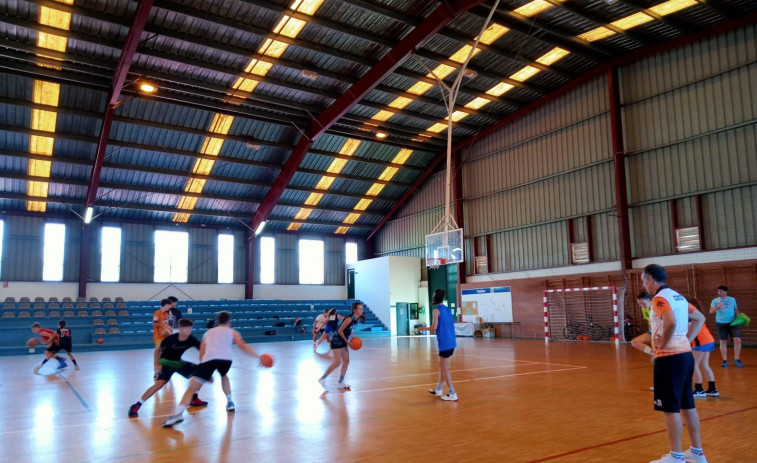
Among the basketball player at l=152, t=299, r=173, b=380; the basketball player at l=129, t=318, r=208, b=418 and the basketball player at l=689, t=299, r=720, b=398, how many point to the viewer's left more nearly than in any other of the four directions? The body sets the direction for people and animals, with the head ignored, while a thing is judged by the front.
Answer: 1

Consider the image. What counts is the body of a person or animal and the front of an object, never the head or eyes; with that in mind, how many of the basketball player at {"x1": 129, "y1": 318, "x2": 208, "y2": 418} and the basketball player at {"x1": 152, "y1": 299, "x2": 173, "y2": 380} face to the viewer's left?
0

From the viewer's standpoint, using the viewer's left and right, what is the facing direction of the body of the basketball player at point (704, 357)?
facing to the left of the viewer

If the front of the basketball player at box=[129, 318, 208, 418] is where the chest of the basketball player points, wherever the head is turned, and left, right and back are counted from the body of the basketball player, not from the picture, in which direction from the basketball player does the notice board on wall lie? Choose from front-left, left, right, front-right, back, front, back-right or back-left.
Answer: left

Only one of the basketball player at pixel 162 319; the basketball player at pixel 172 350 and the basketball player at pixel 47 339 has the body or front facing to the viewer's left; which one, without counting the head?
the basketball player at pixel 47 339

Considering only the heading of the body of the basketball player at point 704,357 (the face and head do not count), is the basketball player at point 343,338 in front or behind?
in front

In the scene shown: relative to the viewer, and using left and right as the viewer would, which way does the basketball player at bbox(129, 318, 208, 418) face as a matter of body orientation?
facing the viewer and to the right of the viewer

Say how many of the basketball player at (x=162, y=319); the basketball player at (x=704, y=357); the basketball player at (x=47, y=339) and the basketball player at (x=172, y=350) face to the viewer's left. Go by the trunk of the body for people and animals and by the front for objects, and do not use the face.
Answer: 2

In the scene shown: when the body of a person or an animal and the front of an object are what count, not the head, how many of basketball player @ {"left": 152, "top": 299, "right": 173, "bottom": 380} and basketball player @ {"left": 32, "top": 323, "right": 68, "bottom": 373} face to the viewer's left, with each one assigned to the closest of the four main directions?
1

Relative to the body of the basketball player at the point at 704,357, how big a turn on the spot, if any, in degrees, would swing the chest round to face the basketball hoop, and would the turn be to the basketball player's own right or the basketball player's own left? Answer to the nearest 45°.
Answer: approximately 45° to the basketball player's own right

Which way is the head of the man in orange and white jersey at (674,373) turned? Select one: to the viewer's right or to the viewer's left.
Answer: to the viewer's left

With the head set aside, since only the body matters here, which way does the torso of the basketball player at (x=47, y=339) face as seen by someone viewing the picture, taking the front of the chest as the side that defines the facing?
to the viewer's left

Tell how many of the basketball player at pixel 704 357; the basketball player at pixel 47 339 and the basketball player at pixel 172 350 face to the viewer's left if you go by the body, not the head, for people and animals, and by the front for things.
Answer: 2

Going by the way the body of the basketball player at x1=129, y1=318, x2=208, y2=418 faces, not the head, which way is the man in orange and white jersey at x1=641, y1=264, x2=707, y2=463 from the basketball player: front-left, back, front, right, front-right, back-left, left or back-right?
front

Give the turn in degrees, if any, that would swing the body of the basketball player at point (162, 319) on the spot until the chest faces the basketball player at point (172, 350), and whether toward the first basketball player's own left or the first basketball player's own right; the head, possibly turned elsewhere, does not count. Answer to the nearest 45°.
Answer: approximately 45° to the first basketball player's own right

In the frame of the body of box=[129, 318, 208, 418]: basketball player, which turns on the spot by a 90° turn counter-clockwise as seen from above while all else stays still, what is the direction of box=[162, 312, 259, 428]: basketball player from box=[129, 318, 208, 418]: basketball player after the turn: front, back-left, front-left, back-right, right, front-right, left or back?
right
